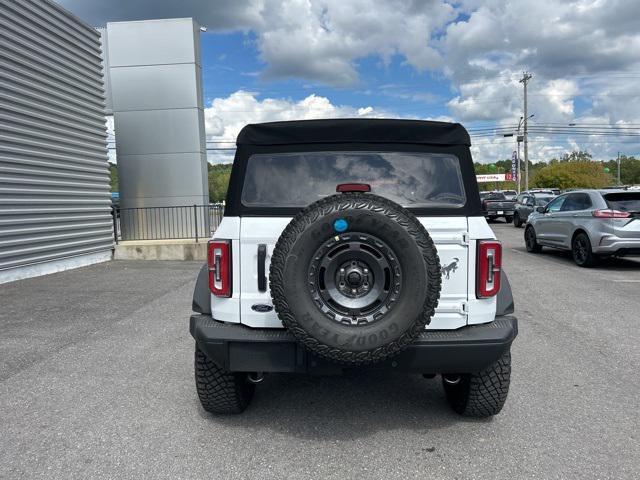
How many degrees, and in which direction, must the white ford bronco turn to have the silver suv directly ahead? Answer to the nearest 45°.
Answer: approximately 45° to its right

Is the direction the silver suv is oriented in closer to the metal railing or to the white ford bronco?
the metal railing

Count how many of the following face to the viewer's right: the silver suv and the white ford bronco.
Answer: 0

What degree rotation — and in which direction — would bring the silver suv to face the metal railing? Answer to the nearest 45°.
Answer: approximately 45° to its left

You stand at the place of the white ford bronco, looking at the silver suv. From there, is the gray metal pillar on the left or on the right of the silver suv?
left

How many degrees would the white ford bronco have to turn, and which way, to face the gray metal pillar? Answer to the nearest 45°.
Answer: approximately 45° to its left

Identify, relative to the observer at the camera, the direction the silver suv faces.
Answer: facing away from the viewer and to the left of the viewer

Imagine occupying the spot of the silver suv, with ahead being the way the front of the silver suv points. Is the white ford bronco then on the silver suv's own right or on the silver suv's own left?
on the silver suv's own left

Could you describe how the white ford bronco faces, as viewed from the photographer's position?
facing away from the viewer

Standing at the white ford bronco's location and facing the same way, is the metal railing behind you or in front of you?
in front
